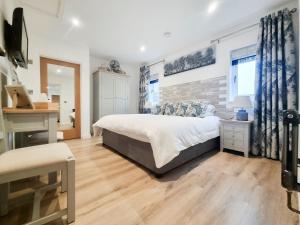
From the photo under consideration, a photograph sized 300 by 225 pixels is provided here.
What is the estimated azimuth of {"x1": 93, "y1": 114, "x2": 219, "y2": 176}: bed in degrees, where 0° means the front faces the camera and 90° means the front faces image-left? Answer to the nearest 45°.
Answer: approximately 45°

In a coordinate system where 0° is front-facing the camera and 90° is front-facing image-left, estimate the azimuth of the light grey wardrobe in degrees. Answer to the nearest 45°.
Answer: approximately 315°

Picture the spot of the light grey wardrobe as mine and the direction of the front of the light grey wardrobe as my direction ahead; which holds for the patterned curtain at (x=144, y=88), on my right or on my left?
on my left

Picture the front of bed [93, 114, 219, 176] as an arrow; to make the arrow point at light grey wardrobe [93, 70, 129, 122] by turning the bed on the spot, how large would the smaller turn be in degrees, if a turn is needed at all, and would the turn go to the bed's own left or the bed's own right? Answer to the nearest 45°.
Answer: approximately 90° to the bed's own right

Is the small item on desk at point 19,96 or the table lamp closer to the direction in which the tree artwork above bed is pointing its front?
the small item on desk

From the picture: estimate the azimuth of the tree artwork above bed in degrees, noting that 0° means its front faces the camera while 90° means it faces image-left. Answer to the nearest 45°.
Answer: approximately 45°
